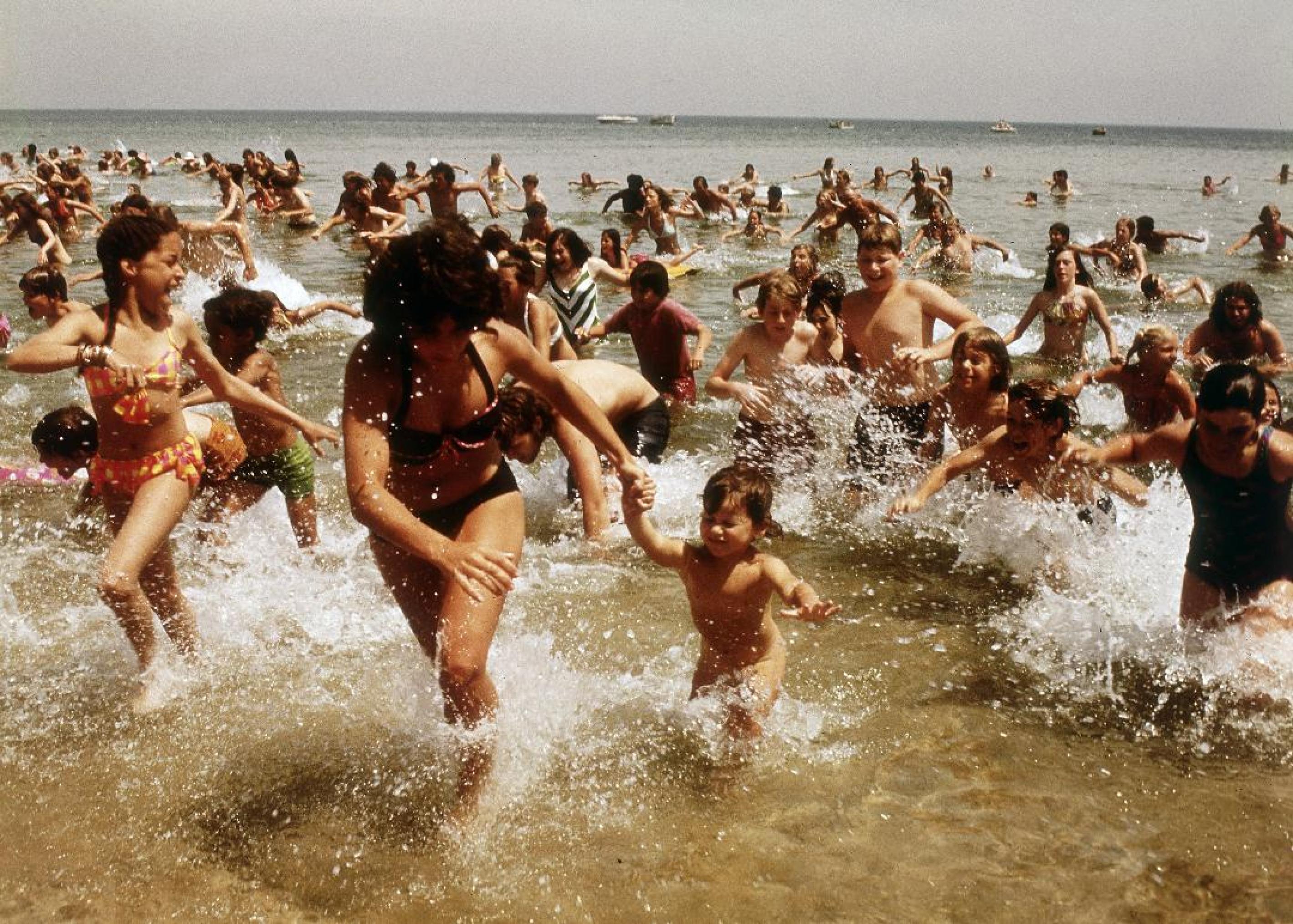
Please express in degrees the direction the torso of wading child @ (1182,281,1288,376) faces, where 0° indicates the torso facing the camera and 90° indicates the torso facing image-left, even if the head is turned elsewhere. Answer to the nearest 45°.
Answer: approximately 0°

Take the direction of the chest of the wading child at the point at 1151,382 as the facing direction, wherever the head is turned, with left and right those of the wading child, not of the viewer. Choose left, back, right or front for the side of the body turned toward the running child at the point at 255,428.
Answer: right

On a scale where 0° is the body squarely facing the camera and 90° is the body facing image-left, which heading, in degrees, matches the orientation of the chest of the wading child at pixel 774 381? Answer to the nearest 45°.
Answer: approximately 0°

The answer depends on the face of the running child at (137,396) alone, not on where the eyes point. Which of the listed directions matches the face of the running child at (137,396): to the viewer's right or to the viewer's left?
to the viewer's right

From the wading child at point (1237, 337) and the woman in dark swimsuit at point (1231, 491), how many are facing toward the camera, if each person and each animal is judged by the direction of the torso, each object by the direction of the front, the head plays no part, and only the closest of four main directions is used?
2

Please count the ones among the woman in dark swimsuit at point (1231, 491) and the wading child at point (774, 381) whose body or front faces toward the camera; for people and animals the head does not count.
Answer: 2
